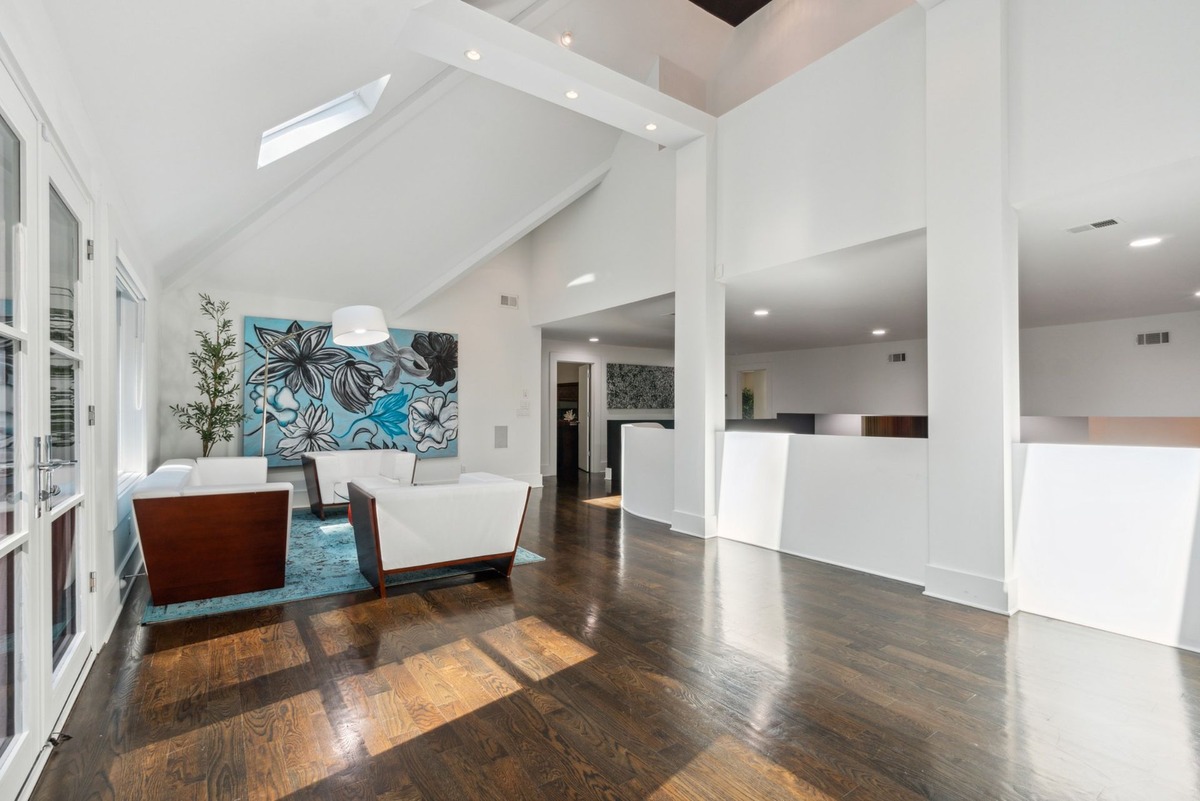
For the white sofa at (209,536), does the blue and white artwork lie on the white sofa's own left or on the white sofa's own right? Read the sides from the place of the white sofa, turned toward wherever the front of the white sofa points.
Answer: on the white sofa's own left

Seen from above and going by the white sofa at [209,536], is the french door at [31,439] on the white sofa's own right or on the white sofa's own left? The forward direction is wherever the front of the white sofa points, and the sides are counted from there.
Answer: on the white sofa's own right

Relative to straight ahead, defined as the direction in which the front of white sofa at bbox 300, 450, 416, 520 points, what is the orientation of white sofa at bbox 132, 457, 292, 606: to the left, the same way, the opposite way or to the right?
to the left

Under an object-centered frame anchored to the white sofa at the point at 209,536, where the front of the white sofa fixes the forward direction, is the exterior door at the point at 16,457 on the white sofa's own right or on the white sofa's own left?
on the white sofa's own right

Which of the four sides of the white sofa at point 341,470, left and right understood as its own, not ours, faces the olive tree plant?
right

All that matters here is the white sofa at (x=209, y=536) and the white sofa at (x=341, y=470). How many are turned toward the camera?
1

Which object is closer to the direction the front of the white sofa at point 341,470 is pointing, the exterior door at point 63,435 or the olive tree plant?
the exterior door

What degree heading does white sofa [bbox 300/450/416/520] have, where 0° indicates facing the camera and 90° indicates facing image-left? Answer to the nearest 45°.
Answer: approximately 0°

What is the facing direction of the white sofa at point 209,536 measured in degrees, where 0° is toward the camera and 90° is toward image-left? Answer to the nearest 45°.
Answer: approximately 270°

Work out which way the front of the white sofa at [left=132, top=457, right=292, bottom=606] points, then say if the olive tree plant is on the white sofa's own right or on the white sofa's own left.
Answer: on the white sofa's own left

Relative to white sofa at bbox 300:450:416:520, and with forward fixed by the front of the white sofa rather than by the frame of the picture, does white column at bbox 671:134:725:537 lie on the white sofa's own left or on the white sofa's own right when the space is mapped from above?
on the white sofa's own left
